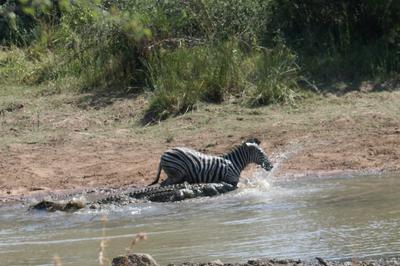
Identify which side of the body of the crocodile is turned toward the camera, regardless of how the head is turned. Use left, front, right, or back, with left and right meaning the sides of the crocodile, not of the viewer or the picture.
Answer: right

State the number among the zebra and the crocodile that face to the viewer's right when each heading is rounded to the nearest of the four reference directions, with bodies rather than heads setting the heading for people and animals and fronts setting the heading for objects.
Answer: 2

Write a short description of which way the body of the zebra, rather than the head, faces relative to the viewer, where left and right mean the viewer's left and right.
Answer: facing to the right of the viewer

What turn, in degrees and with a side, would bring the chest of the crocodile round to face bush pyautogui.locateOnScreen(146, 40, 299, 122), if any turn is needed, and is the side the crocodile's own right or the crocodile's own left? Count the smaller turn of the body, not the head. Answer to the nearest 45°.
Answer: approximately 90° to the crocodile's own left

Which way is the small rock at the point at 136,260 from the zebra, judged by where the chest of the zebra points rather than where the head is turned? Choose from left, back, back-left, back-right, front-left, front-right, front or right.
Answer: right

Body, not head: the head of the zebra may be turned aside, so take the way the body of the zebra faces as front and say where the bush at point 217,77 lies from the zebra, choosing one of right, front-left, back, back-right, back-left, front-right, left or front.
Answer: left

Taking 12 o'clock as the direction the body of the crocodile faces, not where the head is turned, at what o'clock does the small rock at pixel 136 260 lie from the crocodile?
The small rock is roughly at 3 o'clock from the crocodile.

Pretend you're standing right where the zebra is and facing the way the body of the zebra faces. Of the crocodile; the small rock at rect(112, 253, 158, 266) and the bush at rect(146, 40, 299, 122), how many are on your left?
1
